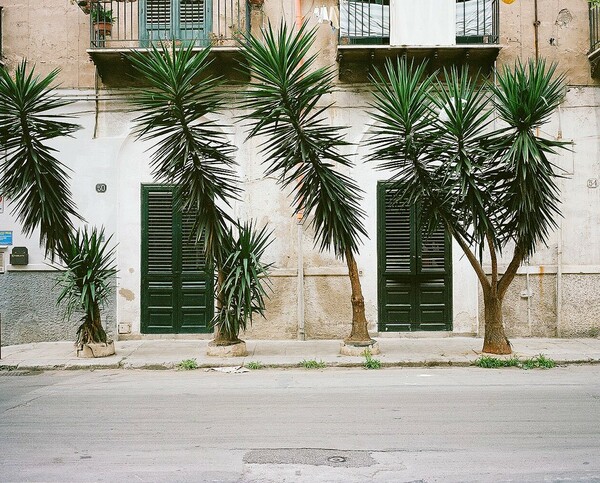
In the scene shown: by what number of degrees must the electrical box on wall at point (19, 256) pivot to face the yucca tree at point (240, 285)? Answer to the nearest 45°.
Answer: approximately 45° to its left

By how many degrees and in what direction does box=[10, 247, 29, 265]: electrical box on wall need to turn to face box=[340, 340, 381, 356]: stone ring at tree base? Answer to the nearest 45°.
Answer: approximately 45° to its left

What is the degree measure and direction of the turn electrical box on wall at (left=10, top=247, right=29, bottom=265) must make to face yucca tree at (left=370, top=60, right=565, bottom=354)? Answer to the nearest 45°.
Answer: approximately 45° to its left

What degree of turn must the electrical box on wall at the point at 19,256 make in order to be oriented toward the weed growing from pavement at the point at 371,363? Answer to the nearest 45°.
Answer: approximately 45° to its left

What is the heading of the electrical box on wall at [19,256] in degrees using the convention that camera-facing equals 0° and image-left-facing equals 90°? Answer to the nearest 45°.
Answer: approximately 0°

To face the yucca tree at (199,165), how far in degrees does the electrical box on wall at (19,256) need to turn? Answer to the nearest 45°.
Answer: approximately 45° to its left

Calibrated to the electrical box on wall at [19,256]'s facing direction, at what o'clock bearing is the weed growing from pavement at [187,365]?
The weed growing from pavement is roughly at 11 o'clock from the electrical box on wall.
